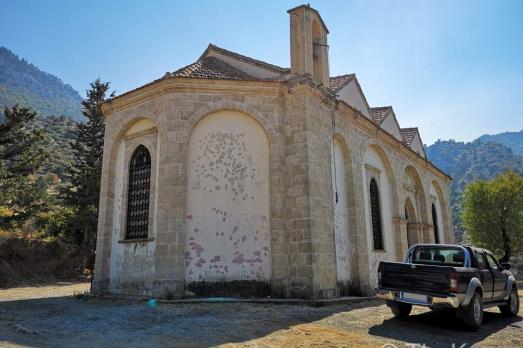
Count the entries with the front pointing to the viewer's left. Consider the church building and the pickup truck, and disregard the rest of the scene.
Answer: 0

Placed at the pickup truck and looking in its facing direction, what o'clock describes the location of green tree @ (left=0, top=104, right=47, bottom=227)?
The green tree is roughly at 8 o'clock from the pickup truck.

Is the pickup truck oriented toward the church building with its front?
no

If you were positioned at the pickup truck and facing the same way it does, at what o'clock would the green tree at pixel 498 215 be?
The green tree is roughly at 11 o'clock from the pickup truck.

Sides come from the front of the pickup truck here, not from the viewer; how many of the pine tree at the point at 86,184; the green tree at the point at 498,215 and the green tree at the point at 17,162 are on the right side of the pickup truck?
0

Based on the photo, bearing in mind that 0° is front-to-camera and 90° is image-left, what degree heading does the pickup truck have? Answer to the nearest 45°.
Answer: approximately 225°

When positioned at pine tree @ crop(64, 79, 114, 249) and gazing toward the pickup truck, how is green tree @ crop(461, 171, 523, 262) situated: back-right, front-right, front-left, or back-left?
front-left

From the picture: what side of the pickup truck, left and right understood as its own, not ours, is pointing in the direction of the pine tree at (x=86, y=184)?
left
